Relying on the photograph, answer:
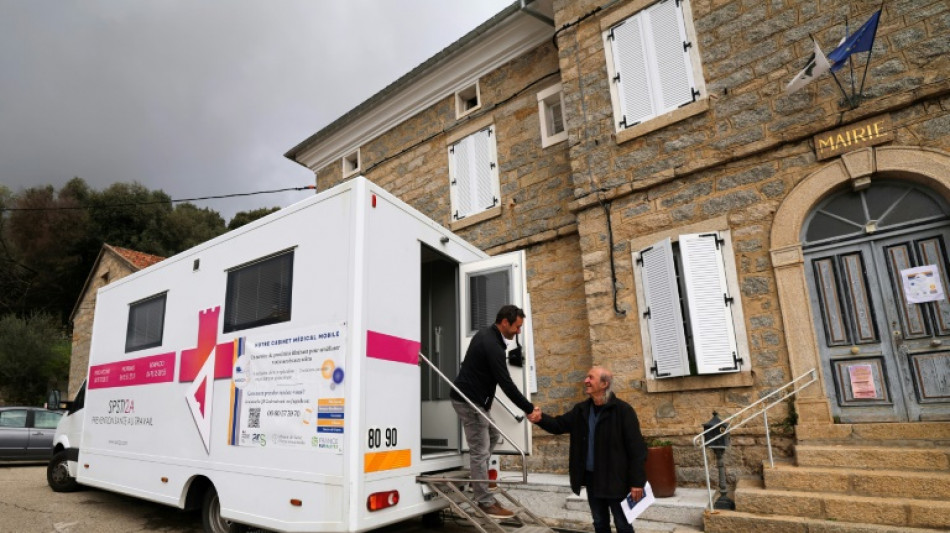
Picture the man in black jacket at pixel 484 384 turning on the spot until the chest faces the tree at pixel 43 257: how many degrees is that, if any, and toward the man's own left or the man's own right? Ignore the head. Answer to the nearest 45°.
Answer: approximately 135° to the man's own left

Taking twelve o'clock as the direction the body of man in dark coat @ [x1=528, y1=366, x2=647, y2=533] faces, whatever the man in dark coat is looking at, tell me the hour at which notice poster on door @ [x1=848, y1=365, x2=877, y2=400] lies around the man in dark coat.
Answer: The notice poster on door is roughly at 6 o'clock from the man in dark coat.

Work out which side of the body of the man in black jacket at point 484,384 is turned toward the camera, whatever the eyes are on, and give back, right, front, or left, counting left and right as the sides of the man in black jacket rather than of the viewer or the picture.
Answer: right

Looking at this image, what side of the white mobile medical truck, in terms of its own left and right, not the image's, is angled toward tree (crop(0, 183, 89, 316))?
front

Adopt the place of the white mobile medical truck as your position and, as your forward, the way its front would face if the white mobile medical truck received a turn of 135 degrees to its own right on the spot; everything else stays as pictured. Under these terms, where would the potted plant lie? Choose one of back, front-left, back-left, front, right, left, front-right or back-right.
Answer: front

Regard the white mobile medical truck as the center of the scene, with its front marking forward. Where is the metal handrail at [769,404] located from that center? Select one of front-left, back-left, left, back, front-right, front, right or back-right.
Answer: back-right

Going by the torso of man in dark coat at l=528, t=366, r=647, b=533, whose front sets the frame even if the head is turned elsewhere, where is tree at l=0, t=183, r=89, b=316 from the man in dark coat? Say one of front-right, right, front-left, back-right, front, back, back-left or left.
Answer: right

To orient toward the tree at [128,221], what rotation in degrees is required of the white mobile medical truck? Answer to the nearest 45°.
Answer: approximately 45° to its right

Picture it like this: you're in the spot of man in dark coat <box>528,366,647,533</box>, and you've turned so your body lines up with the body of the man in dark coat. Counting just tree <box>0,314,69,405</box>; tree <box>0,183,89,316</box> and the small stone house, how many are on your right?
3

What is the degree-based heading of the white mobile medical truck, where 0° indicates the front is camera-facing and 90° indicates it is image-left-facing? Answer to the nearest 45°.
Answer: approximately 135°

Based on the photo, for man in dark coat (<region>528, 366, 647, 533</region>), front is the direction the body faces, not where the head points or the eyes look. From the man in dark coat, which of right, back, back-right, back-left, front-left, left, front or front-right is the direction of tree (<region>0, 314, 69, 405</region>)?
right

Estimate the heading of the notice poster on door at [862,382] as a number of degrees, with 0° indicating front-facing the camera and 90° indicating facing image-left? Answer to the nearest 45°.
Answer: approximately 0°

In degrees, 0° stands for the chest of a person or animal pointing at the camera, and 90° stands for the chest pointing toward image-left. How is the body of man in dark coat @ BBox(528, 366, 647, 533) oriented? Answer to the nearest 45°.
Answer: approximately 45°

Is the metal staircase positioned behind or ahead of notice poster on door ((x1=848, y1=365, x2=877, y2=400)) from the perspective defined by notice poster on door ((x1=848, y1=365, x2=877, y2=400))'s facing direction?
ahead
